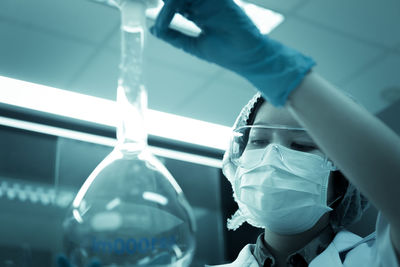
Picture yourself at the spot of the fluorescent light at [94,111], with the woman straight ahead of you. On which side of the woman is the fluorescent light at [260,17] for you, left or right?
left

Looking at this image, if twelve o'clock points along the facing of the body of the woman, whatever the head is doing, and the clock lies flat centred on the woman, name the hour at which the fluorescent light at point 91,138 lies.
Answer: The fluorescent light is roughly at 5 o'clock from the woman.

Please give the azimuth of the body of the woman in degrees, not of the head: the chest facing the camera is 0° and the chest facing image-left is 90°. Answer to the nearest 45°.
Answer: approximately 0°

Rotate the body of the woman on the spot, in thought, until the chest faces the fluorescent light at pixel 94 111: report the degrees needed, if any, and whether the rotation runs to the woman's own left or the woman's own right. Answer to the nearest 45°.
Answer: approximately 135° to the woman's own right

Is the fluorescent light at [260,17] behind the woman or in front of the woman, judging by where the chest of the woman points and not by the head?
behind
